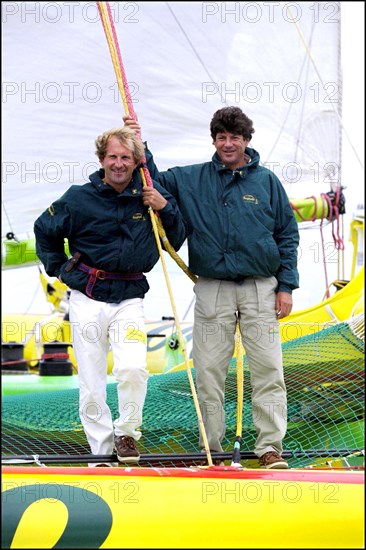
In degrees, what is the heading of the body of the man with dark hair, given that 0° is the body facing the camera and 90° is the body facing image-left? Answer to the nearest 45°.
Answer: approximately 0°
